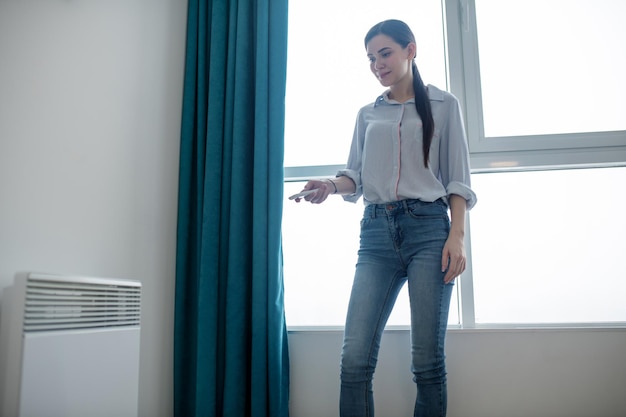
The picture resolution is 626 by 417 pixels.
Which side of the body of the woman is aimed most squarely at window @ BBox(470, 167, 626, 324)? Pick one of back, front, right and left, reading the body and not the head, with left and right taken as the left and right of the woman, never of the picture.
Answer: back

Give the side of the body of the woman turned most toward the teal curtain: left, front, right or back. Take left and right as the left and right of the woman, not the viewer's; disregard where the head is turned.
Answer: right

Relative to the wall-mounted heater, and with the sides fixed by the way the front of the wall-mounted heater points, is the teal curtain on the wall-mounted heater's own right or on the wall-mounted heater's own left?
on the wall-mounted heater's own left

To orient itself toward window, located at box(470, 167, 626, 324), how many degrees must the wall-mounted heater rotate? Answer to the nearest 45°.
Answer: approximately 45° to its left

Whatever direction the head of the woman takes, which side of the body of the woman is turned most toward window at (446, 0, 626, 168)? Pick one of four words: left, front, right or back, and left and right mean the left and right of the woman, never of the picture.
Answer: back

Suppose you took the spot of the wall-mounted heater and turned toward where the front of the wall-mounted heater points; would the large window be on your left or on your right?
on your left

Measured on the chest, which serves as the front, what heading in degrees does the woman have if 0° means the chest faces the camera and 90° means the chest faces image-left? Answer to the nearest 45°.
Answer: approximately 45°

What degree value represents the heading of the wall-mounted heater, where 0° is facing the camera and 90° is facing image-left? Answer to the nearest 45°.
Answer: approximately 315°

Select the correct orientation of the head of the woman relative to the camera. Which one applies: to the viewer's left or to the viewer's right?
to the viewer's left

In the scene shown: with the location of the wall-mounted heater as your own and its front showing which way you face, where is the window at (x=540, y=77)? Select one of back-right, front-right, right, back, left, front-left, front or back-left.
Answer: front-left
